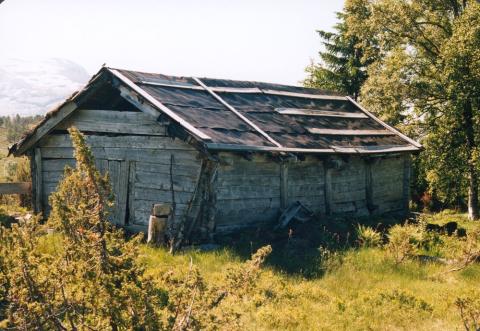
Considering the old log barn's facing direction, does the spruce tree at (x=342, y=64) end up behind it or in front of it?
behind

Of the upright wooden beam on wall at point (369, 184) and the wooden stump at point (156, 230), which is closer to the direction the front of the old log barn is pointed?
the wooden stump

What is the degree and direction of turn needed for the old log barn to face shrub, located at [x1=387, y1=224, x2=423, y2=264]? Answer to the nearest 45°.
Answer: approximately 90° to its left

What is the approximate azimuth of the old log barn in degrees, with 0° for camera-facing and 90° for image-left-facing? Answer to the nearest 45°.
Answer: approximately 45°

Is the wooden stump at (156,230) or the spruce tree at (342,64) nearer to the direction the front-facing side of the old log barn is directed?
the wooden stump
